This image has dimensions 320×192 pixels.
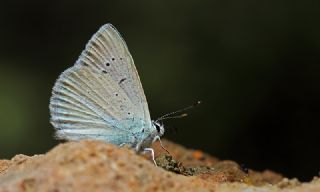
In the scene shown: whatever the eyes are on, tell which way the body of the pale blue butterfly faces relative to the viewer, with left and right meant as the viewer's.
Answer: facing to the right of the viewer
